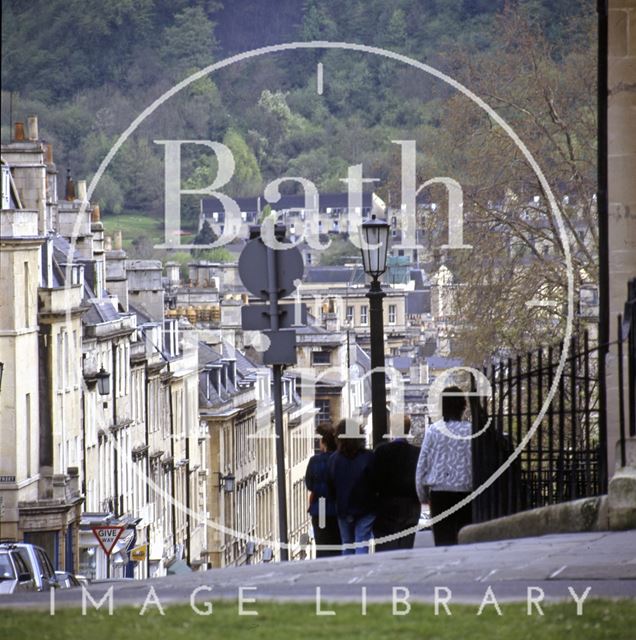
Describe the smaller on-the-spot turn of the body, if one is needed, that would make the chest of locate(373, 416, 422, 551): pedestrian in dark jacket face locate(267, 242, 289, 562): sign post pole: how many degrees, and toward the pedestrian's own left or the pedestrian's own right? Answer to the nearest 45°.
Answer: approximately 135° to the pedestrian's own left

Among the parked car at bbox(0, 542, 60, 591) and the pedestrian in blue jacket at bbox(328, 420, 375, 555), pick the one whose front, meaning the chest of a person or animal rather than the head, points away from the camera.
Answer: the pedestrian in blue jacket

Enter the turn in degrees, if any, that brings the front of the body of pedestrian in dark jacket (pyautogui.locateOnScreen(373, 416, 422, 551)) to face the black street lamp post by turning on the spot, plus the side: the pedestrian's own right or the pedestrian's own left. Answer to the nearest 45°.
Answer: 0° — they already face it

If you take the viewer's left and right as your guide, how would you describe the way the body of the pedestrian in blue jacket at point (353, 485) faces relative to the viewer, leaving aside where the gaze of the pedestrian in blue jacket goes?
facing away from the viewer

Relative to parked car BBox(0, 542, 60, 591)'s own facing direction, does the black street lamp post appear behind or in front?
in front

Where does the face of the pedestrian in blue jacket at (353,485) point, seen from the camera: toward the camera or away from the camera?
away from the camera

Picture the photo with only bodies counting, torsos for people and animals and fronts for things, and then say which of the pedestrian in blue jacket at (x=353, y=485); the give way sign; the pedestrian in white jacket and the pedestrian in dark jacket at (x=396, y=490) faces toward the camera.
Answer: the give way sign

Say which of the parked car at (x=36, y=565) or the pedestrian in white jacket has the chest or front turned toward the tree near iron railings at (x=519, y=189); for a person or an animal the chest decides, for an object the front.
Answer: the pedestrian in white jacket

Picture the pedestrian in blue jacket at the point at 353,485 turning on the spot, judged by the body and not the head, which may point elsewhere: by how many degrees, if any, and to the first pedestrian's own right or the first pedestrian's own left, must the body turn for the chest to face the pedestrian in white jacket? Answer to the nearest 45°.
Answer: approximately 135° to the first pedestrian's own right

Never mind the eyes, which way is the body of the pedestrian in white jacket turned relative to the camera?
away from the camera

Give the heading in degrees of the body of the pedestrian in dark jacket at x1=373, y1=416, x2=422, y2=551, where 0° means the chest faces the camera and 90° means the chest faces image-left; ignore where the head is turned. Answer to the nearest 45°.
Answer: approximately 180°

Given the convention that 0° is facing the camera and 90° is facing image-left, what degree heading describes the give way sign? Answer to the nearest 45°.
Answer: approximately 0°
